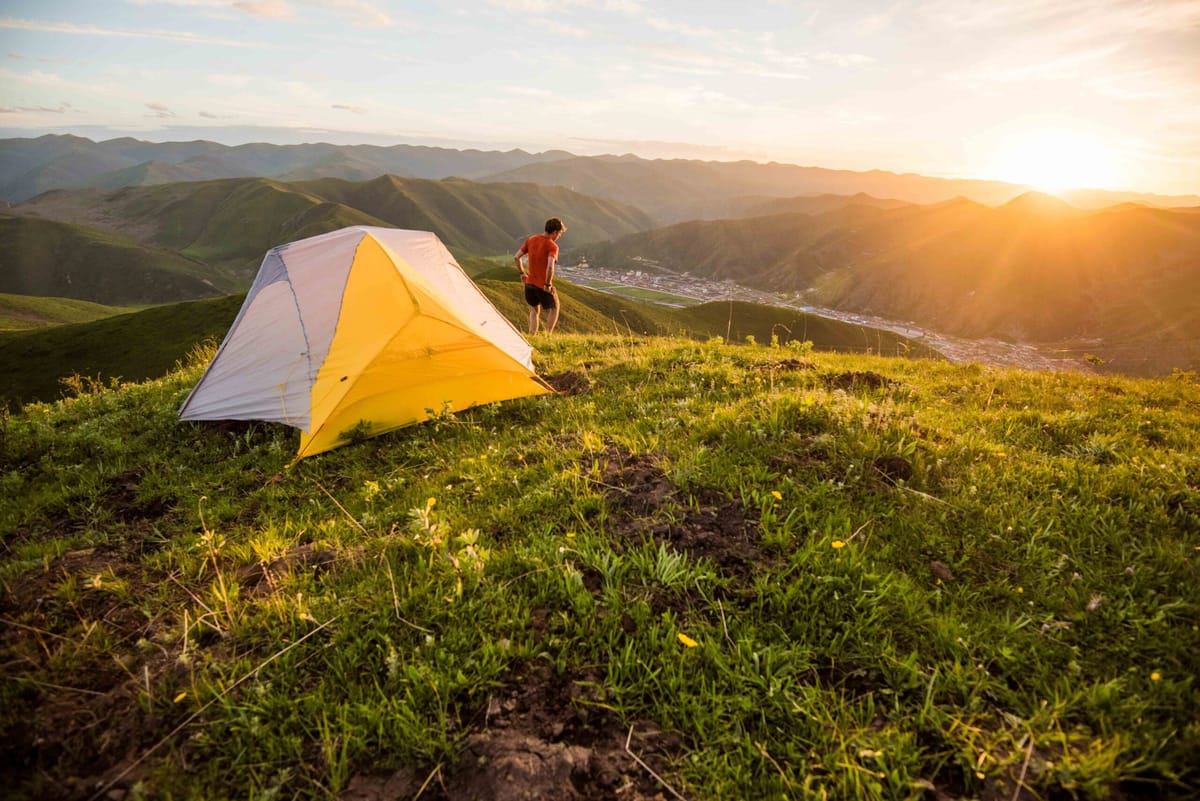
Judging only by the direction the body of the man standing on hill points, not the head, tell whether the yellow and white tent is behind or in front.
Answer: behind

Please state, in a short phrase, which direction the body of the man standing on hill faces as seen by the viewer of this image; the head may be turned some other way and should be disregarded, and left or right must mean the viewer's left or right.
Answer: facing away from the viewer and to the right of the viewer

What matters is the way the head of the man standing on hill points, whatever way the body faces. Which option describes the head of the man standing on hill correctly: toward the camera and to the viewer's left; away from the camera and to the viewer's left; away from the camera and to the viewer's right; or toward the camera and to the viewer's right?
away from the camera and to the viewer's right
